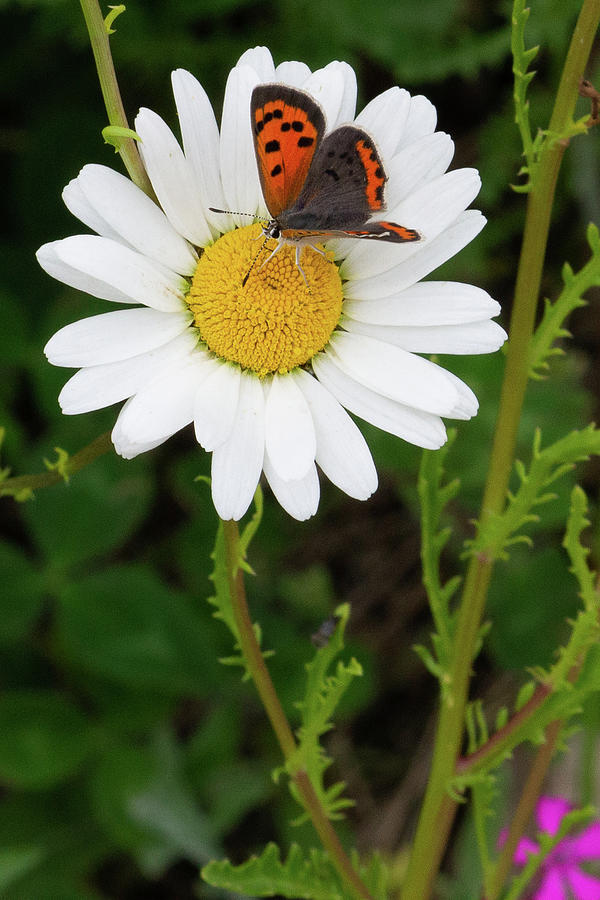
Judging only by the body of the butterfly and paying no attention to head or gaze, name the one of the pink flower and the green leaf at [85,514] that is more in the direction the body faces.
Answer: the green leaf

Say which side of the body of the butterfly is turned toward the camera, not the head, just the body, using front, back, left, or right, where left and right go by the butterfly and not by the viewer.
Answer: left

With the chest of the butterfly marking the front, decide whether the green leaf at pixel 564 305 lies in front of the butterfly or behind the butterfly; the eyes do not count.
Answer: behind
